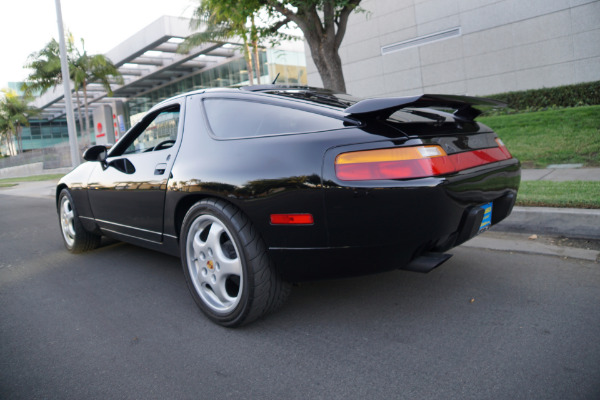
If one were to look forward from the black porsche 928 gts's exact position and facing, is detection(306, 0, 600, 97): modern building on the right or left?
on its right

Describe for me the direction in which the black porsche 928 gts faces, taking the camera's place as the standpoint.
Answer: facing away from the viewer and to the left of the viewer

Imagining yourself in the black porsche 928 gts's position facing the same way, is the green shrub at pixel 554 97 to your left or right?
on your right

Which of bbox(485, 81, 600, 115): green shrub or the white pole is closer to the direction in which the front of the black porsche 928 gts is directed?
the white pole
